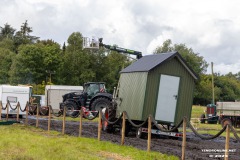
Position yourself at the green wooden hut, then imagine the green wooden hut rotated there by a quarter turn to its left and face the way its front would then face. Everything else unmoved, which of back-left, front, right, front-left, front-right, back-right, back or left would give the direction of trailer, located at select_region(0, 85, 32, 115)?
left

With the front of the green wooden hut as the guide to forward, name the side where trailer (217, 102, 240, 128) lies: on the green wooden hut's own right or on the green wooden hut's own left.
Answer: on the green wooden hut's own left

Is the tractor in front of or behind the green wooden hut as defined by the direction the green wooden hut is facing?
behind

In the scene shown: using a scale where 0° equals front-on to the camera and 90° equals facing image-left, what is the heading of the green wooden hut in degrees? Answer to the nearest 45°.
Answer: approximately 315°
